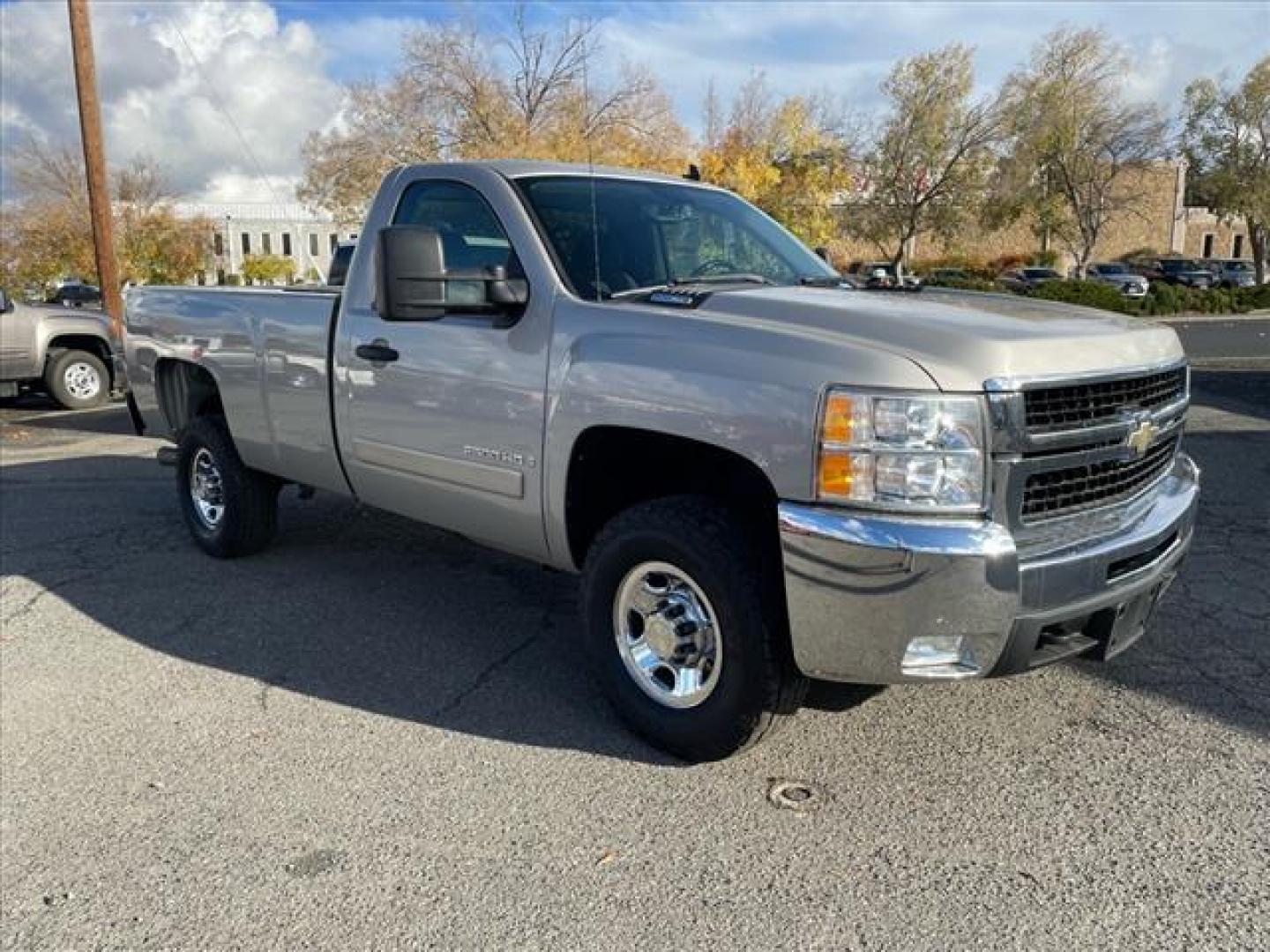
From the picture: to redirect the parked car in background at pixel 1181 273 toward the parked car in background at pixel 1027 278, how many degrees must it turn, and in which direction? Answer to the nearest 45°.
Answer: approximately 90° to its right
